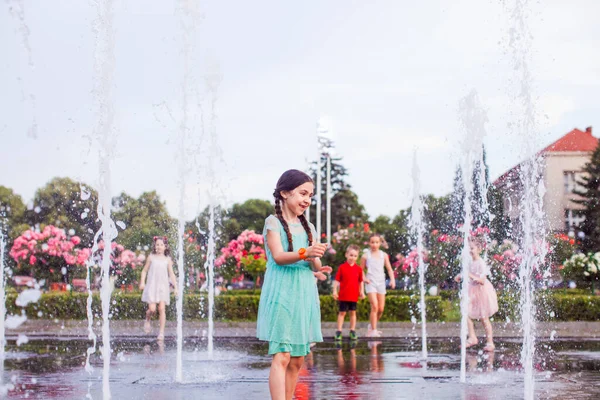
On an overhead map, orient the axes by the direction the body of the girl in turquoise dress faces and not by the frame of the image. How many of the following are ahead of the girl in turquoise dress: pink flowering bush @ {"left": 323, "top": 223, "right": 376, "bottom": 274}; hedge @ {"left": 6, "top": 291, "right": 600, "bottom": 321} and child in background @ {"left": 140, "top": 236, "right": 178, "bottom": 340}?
0

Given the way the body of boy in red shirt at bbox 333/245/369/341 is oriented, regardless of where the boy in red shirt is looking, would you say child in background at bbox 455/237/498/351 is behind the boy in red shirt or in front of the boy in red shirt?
in front

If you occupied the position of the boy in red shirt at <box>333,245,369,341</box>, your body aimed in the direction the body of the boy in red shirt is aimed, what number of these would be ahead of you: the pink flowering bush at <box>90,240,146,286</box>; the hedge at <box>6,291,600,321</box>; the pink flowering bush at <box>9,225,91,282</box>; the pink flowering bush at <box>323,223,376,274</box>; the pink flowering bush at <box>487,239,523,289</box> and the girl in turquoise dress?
1

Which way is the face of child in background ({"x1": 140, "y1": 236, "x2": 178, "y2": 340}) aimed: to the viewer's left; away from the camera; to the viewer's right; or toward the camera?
toward the camera

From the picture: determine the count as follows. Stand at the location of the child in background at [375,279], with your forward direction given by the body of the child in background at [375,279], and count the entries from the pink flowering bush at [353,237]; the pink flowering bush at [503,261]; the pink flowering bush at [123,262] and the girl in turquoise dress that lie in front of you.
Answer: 1

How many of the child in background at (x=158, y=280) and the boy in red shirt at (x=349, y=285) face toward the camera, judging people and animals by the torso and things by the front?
2

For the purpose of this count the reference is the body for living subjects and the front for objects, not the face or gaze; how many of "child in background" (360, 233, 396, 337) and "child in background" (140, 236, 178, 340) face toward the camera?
2

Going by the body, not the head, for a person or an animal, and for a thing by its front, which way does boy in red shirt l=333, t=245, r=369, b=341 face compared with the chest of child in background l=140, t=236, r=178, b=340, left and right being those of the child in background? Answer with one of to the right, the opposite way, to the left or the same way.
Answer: the same way

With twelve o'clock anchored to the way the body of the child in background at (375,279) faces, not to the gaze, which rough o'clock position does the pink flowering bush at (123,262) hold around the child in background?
The pink flowering bush is roughly at 5 o'clock from the child in background.

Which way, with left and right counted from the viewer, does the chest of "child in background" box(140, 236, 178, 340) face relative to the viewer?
facing the viewer

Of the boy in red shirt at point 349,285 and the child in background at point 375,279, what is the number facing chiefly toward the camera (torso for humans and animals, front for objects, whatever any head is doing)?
2

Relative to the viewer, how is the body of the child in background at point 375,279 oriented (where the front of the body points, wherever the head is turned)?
toward the camera

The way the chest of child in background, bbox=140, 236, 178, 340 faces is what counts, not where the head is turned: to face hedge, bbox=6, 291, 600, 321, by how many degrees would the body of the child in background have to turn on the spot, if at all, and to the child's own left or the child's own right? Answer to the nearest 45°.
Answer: approximately 180°

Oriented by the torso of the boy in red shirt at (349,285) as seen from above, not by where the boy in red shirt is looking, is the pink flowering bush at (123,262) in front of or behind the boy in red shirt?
behind

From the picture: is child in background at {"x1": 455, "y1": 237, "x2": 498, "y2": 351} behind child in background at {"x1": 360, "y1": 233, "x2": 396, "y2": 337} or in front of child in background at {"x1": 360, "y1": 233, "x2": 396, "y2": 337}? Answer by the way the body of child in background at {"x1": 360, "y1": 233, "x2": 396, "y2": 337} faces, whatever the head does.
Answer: in front

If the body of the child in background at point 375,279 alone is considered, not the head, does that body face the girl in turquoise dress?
yes
